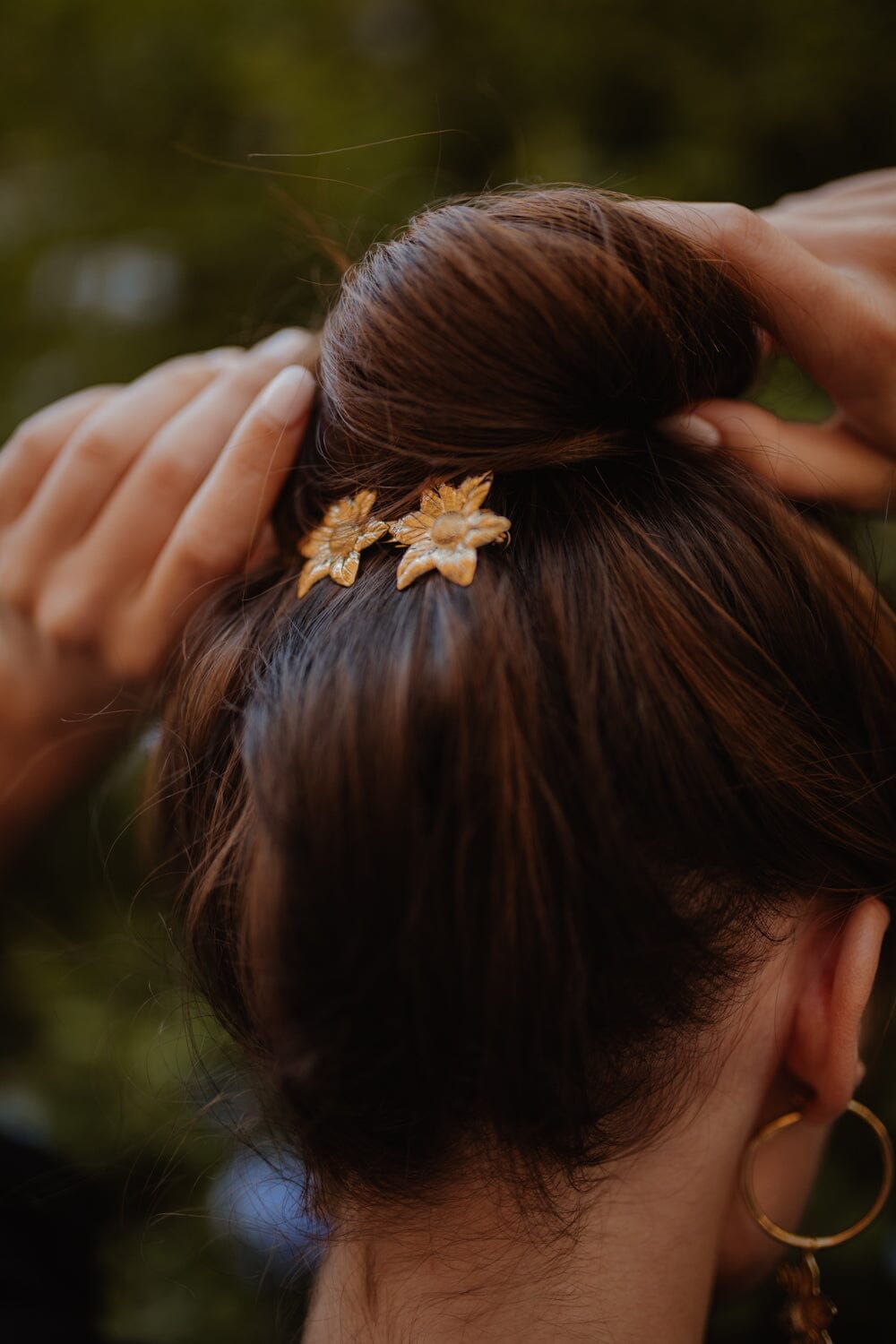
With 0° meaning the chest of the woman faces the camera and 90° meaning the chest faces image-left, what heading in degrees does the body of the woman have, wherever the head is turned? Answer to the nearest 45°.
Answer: approximately 225°
